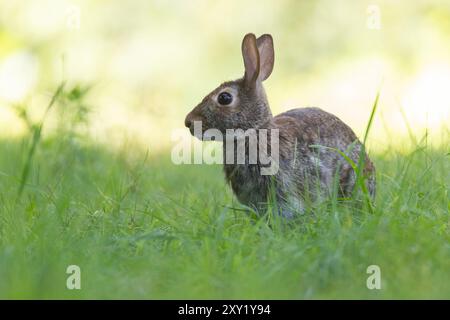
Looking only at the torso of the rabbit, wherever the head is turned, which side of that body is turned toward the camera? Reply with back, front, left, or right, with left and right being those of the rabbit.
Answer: left
